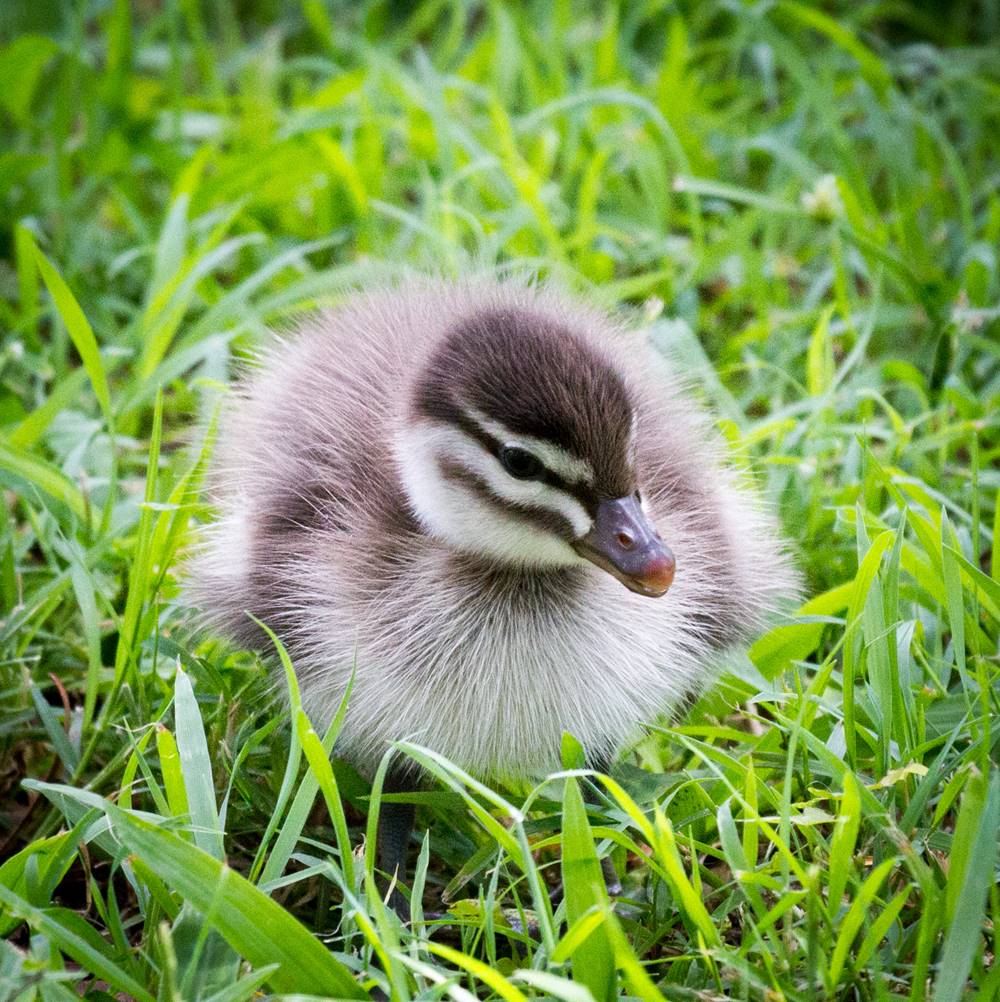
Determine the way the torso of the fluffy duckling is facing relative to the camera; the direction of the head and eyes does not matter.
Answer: toward the camera
